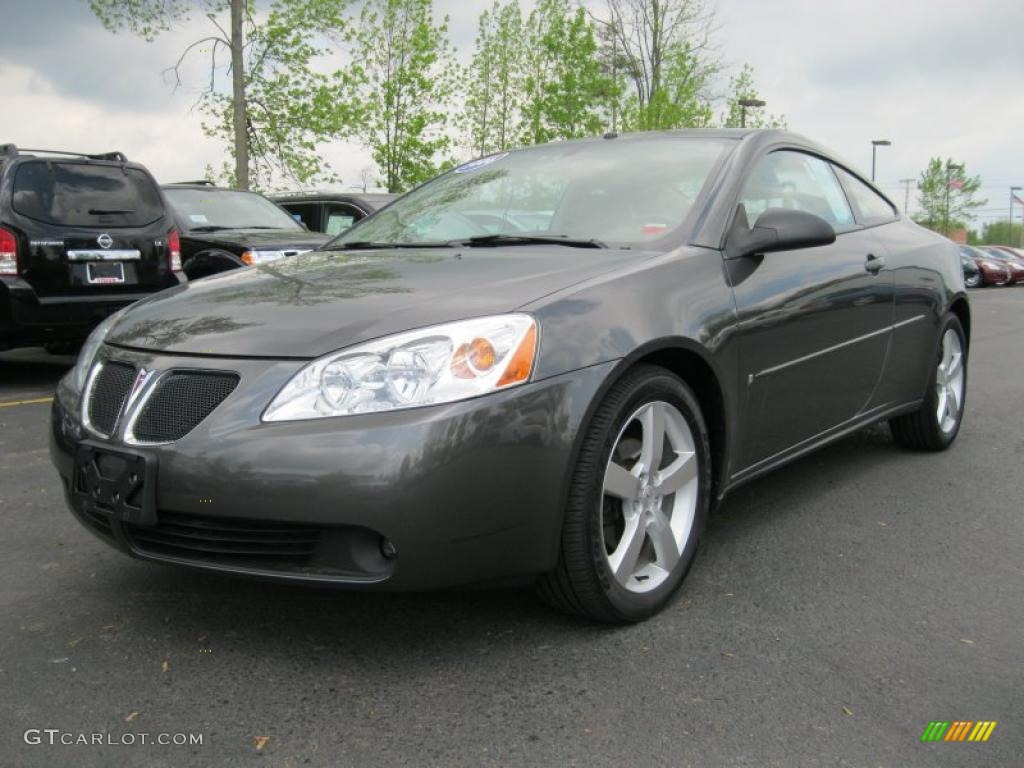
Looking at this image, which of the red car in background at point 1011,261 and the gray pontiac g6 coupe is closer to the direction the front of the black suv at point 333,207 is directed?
the gray pontiac g6 coupe

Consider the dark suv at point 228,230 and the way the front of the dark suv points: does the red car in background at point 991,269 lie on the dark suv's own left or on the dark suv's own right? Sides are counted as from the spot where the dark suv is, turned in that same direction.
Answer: on the dark suv's own left

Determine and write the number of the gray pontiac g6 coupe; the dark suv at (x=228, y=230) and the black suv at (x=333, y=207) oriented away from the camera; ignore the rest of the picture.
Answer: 0

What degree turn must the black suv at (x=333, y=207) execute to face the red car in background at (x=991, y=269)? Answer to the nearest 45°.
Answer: approximately 90° to its left

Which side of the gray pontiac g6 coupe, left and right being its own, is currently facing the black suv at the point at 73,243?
right

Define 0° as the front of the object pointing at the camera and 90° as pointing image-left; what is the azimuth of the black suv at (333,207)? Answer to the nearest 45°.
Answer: approximately 315°

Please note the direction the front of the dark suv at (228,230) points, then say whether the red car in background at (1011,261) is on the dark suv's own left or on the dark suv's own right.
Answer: on the dark suv's own left

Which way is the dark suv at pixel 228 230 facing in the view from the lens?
facing the viewer and to the right of the viewer

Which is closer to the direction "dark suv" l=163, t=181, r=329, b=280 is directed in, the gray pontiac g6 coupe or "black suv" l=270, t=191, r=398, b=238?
the gray pontiac g6 coupe

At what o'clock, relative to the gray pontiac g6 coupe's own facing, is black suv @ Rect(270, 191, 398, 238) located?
The black suv is roughly at 4 o'clock from the gray pontiac g6 coupe.

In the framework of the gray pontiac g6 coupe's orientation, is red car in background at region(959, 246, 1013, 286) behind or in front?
behind
